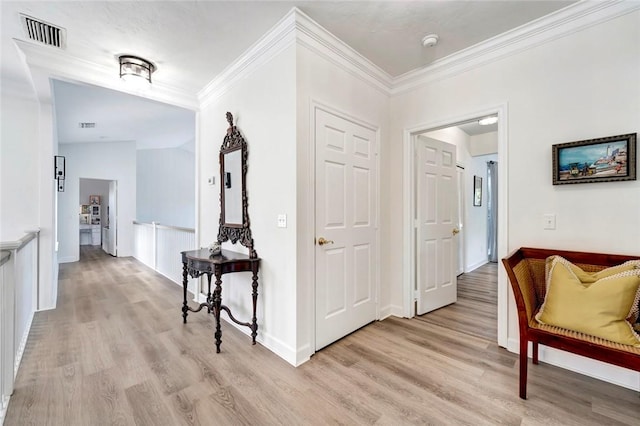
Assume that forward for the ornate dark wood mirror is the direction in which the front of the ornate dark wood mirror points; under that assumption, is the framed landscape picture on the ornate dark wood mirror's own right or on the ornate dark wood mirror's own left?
on the ornate dark wood mirror's own left

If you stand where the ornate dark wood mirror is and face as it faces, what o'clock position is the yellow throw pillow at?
The yellow throw pillow is roughly at 9 o'clock from the ornate dark wood mirror.

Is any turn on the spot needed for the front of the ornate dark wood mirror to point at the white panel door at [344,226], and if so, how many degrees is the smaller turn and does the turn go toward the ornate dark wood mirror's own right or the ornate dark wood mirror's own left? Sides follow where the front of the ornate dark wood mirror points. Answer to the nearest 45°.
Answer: approximately 90° to the ornate dark wood mirror's own left

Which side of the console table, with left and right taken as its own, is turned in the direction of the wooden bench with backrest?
left

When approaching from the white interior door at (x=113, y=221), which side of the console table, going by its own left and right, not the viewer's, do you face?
right

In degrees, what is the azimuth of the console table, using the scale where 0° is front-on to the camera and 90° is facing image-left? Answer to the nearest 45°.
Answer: approximately 45°

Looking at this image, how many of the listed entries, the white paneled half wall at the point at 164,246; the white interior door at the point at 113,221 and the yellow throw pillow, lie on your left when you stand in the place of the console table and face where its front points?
1

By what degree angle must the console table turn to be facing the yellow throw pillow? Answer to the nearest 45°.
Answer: approximately 90° to its left

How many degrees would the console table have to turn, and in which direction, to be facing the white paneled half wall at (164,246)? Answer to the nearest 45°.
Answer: approximately 135° to its right

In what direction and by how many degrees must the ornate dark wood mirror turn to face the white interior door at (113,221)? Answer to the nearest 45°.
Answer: approximately 90° to its right
